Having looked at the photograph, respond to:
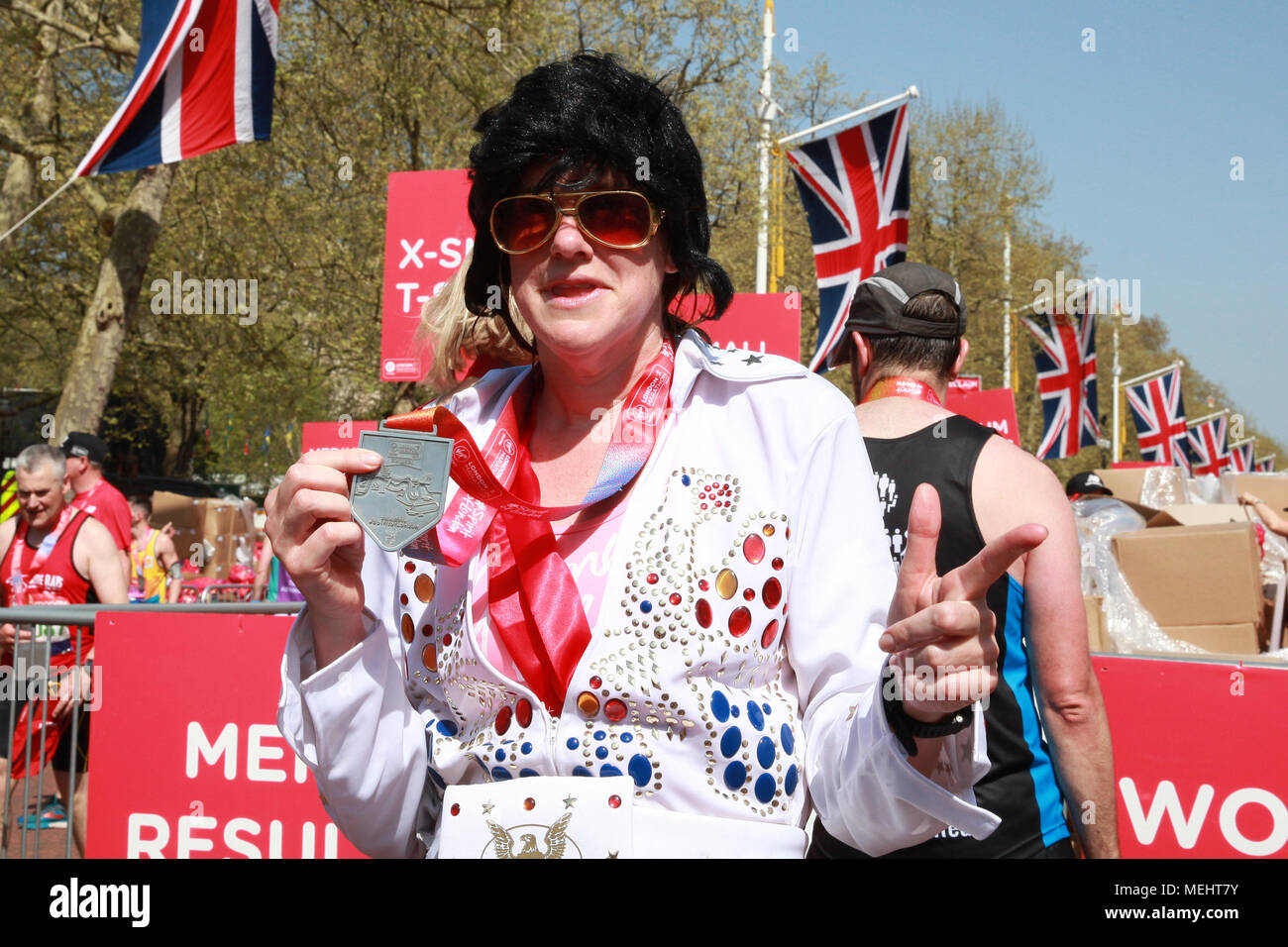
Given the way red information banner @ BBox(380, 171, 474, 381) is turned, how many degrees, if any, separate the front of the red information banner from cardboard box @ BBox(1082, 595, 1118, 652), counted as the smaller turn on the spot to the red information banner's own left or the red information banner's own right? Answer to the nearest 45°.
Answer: approximately 45° to the red information banner's own left

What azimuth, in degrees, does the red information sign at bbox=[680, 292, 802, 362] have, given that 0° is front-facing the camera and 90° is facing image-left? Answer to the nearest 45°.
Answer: approximately 0°

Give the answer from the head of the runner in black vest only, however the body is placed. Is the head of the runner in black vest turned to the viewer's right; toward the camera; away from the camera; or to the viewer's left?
away from the camera

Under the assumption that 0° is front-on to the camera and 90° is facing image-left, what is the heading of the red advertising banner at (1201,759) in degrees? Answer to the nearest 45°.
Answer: approximately 0°

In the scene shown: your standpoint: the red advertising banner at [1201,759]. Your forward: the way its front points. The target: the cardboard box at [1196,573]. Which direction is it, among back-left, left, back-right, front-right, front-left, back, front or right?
back

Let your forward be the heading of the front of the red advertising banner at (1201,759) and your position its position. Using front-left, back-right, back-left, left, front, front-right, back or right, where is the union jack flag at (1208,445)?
back

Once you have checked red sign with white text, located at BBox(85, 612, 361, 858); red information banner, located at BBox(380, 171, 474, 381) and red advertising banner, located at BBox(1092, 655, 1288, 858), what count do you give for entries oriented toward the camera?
3

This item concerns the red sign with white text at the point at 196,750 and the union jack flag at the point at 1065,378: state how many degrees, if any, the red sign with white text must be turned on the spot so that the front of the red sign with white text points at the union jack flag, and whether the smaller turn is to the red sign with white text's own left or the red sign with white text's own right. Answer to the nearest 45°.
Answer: approximately 135° to the red sign with white text's own left

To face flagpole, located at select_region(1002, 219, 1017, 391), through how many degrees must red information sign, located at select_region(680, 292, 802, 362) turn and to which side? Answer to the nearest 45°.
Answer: approximately 180°

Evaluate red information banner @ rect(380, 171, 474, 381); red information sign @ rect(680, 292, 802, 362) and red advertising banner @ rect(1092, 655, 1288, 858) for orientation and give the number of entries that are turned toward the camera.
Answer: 3

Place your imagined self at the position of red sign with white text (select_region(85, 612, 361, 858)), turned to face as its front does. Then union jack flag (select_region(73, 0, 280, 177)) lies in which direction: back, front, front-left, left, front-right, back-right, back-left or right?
back
